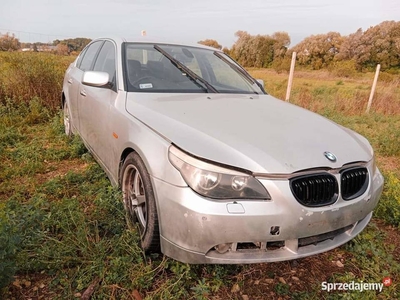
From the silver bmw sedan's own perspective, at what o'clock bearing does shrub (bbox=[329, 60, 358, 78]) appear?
The shrub is roughly at 8 o'clock from the silver bmw sedan.

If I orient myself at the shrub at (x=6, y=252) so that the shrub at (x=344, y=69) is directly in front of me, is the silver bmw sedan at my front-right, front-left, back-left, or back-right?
front-right

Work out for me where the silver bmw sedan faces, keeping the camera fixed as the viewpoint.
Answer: facing the viewer and to the right of the viewer
